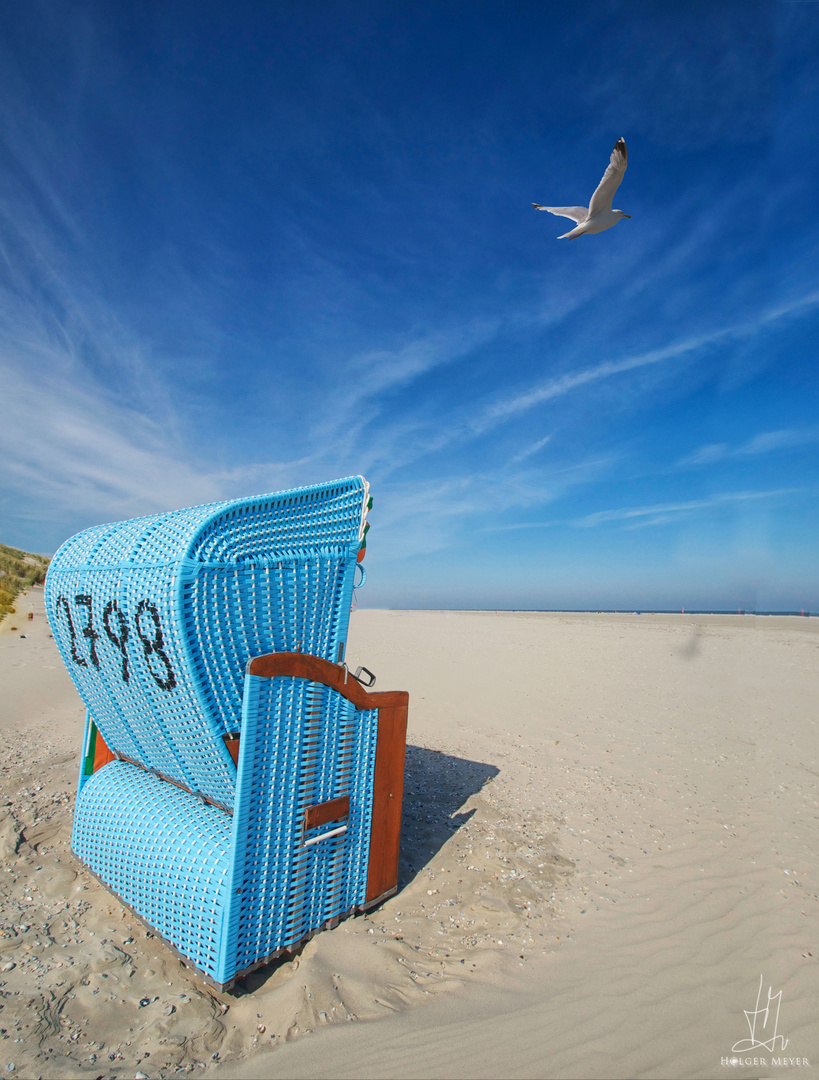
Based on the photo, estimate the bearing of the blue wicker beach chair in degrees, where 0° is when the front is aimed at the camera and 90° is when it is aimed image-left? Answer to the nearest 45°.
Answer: approximately 225°
